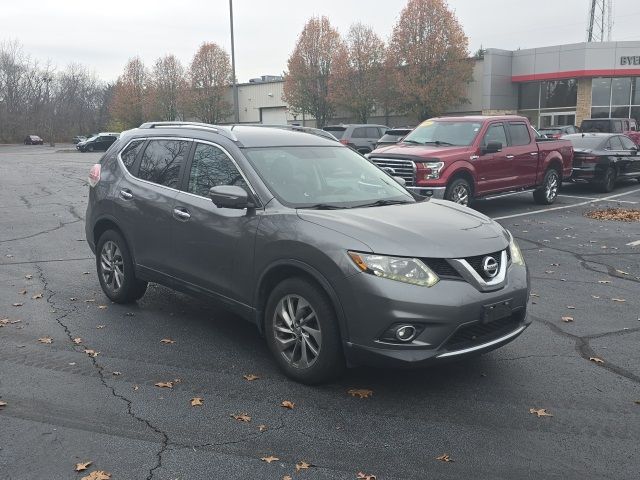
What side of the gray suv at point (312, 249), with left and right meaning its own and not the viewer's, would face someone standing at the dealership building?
left

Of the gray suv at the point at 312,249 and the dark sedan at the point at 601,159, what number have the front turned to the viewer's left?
0

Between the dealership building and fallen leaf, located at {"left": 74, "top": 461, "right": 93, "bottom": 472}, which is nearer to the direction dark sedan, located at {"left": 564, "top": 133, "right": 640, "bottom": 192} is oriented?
the dealership building

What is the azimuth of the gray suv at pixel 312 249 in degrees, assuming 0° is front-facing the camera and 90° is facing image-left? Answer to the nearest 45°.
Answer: approximately 315°

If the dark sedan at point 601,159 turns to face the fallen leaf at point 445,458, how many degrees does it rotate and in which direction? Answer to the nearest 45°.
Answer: approximately 135° to its right

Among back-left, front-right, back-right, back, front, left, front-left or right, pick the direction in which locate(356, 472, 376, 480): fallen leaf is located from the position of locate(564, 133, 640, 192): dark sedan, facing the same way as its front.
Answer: back-right

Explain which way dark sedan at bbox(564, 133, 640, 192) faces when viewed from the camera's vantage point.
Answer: facing away from the viewer and to the right of the viewer

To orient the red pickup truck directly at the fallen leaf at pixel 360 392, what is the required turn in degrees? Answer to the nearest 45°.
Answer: approximately 45° to its left

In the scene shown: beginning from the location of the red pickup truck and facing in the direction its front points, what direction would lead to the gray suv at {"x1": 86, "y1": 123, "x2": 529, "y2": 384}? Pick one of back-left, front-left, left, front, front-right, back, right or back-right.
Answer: front-left

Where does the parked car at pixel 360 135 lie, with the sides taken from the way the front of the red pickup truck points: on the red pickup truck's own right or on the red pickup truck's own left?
on the red pickup truck's own right
